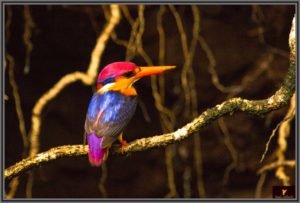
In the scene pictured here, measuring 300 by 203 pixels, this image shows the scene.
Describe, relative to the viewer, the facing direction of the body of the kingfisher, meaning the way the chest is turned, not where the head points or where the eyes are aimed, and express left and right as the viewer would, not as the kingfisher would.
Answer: facing away from the viewer and to the right of the viewer
